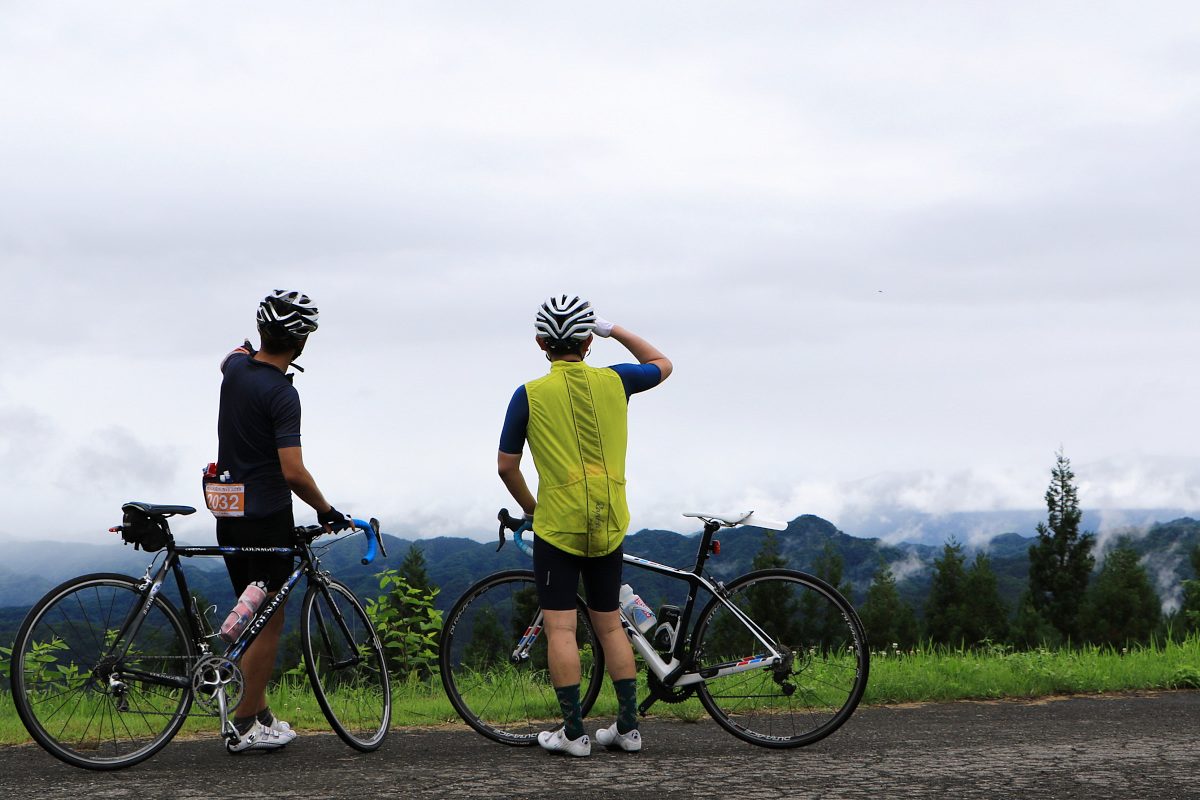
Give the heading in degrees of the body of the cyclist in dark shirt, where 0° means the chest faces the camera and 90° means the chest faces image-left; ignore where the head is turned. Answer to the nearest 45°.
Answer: approximately 225°

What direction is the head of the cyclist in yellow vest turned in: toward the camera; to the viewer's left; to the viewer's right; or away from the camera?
away from the camera

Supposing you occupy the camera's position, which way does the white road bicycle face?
facing to the left of the viewer

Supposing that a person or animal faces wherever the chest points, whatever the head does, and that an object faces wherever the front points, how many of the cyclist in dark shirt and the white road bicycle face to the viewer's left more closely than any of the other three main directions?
1
